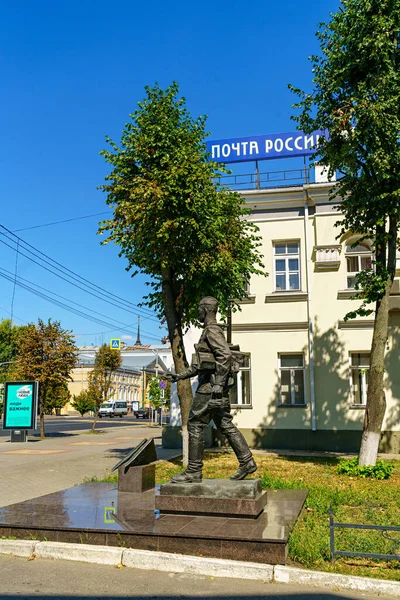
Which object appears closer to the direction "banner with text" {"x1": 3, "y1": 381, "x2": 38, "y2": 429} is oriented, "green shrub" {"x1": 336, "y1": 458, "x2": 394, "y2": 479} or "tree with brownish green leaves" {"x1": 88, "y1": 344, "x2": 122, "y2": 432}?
the green shrub

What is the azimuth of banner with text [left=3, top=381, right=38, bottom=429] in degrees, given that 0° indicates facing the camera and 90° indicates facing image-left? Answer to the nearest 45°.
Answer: approximately 0°

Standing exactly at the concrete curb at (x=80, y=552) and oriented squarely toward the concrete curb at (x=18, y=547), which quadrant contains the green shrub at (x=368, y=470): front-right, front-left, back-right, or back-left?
back-right

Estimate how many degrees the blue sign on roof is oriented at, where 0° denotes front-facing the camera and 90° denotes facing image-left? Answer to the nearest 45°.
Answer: approximately 0°

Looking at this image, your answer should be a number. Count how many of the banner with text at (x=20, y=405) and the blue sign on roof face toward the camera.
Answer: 2

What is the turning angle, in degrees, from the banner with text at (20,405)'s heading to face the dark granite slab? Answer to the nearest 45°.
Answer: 0° — it already faces it

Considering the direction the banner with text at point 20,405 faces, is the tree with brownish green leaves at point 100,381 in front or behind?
behind
